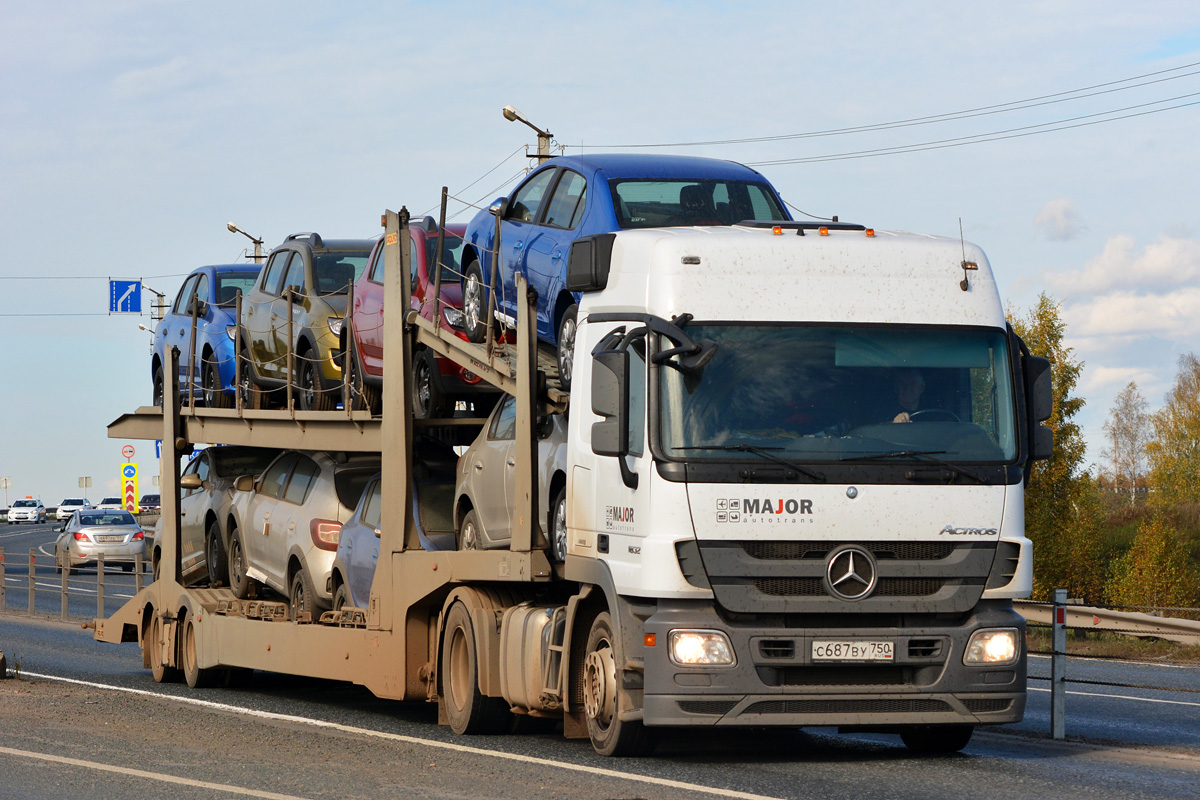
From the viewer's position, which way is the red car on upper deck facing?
facing the viewer and to the right of the viewer

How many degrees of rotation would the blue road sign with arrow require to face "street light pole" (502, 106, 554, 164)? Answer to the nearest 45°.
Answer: approximately 45° to its left

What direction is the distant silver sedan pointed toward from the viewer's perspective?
away from the camera

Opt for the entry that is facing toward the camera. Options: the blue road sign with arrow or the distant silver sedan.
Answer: the blue road sign with arrow

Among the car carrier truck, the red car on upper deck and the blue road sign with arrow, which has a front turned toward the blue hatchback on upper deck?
the blue road sign with arrow

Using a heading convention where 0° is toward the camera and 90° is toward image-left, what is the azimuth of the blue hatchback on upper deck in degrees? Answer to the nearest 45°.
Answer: approximately 315°

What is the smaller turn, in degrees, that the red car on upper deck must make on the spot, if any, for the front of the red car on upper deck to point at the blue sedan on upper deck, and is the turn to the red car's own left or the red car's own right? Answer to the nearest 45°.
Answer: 0° — it already faces it

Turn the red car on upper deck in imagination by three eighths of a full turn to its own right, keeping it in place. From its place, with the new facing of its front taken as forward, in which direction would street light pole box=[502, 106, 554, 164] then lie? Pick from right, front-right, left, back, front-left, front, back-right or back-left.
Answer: right

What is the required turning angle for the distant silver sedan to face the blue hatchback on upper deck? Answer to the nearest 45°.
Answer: approximately 180°

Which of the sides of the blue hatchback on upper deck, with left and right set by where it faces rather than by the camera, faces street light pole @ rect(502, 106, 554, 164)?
left

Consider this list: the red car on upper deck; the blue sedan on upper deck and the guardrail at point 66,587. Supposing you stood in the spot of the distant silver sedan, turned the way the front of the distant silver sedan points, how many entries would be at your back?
3

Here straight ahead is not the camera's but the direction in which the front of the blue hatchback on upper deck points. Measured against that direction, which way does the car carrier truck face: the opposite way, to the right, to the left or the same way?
the same way

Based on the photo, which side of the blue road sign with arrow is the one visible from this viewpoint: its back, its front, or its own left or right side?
front

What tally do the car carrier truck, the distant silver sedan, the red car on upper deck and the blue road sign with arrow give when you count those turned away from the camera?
1

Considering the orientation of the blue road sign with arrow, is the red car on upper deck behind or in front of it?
in front
